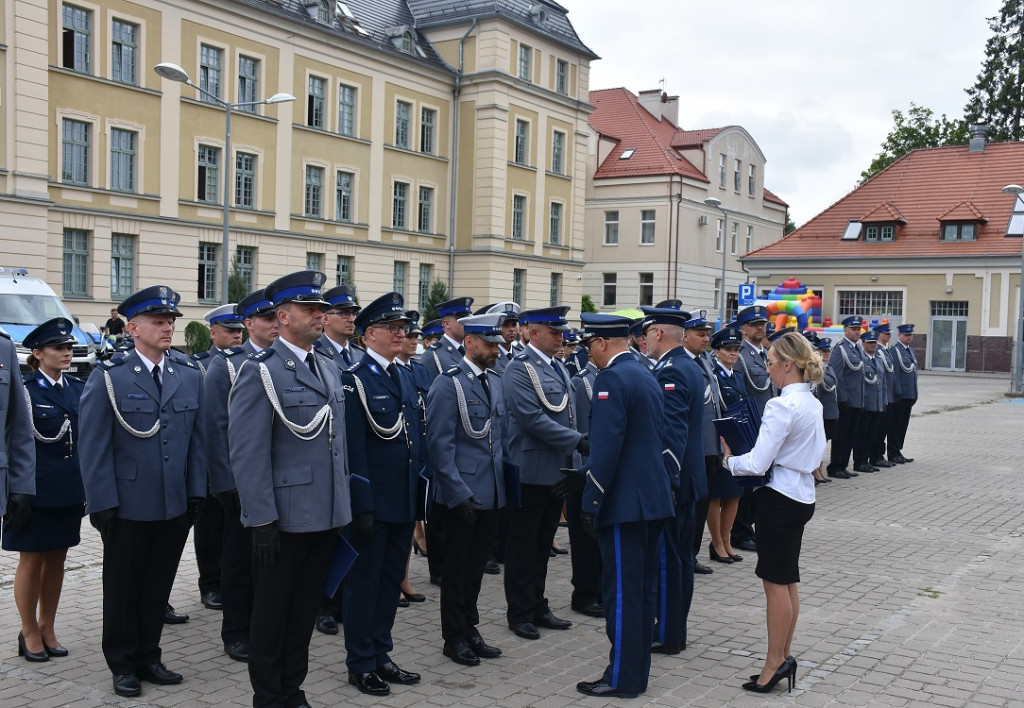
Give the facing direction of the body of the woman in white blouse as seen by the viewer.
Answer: to the viewer's left

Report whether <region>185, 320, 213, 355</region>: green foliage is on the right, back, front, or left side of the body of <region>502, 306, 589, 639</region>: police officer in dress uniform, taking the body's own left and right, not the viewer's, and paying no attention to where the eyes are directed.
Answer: back

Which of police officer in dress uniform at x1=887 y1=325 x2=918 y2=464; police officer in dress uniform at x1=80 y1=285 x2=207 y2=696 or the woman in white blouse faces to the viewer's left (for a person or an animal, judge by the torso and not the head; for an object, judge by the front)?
the woman in white blouse

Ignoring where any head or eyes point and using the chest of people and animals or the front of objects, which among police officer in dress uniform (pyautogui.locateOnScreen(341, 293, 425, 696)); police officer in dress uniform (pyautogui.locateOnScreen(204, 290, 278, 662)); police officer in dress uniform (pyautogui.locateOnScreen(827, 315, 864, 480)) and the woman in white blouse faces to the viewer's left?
the woman in white blouse

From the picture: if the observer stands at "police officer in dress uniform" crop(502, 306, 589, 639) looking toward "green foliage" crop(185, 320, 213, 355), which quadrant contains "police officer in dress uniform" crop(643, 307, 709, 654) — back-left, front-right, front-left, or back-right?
back-right

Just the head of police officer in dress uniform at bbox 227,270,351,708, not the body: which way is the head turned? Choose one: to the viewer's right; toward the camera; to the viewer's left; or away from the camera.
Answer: to the viewer's right

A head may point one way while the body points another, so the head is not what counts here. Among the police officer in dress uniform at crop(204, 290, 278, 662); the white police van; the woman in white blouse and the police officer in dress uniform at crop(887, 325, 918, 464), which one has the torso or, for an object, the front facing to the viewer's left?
the woman in white blouse

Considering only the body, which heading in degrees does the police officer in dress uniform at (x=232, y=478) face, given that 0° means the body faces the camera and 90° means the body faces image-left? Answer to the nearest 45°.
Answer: approximately 315°

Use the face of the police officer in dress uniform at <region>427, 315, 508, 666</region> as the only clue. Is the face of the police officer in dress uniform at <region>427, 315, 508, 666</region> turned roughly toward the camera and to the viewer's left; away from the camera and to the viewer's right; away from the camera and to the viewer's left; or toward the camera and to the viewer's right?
toward the camera and to the viewer's right

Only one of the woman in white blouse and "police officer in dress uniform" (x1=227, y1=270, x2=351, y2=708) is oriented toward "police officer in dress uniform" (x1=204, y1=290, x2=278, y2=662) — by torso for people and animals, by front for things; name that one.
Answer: the woman in white blouse

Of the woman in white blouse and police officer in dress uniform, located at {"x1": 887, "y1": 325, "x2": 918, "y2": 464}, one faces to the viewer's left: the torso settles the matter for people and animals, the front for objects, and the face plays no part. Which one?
the woman in white blouse

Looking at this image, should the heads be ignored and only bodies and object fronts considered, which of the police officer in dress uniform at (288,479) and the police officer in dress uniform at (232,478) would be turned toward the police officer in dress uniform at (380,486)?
the police officer in dress uniform at (232,478)

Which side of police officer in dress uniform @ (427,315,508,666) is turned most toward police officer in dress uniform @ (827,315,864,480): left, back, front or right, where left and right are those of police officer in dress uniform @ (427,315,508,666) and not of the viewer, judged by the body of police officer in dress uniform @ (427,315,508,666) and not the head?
left

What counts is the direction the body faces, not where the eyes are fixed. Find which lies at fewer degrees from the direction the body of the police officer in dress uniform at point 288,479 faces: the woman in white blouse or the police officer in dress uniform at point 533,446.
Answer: the woman in white blouse
